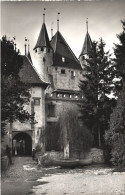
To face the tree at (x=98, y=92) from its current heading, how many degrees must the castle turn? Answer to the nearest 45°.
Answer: approximately 45° to its left

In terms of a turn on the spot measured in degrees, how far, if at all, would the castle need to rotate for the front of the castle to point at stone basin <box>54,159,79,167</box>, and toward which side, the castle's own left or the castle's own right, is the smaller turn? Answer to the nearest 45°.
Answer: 0° — it already faces it

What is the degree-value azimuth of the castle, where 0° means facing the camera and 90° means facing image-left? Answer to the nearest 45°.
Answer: approximately 0°
